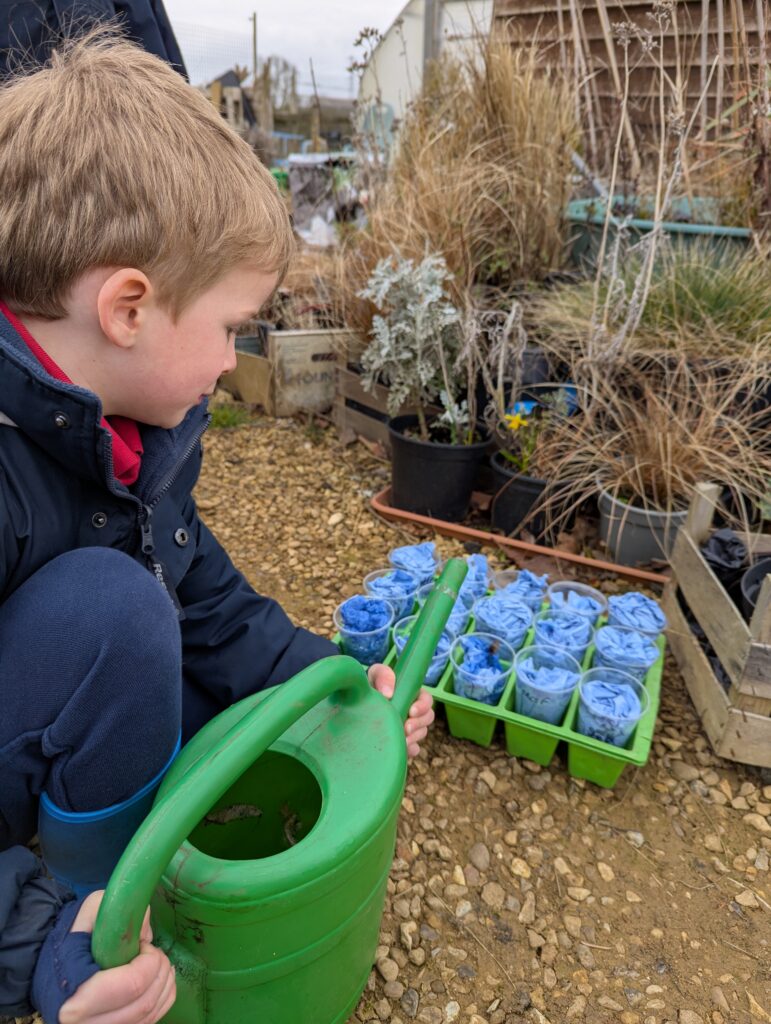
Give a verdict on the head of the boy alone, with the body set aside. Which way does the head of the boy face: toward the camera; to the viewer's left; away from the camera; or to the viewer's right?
to the viewer's right

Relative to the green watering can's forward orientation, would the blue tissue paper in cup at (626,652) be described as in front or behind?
in front

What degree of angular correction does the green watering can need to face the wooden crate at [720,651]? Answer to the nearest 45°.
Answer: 0° — it already faces it

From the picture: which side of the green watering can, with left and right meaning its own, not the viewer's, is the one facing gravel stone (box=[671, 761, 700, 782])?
front

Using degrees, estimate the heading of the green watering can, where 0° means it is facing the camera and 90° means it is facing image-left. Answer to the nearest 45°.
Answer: approximately 225°

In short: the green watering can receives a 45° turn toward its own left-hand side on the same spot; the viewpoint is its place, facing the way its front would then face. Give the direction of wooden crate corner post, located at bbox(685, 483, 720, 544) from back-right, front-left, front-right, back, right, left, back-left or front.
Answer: front-right

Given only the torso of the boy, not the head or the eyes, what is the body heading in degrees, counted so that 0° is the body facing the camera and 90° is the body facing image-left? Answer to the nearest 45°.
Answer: approximately 315°

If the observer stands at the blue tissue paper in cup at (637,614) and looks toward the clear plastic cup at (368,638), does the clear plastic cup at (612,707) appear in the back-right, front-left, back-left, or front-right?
front-left

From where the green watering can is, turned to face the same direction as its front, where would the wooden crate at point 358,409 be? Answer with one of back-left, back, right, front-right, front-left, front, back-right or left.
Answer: front-left

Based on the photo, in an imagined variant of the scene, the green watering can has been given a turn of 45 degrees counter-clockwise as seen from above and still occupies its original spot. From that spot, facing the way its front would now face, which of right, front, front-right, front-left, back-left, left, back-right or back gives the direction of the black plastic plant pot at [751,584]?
front-right

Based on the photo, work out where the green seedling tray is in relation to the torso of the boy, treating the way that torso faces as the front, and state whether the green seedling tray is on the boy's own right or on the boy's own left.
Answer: on the boy's own left

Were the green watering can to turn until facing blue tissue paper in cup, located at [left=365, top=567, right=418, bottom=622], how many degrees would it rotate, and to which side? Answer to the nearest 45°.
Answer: approximately 45° to its left
